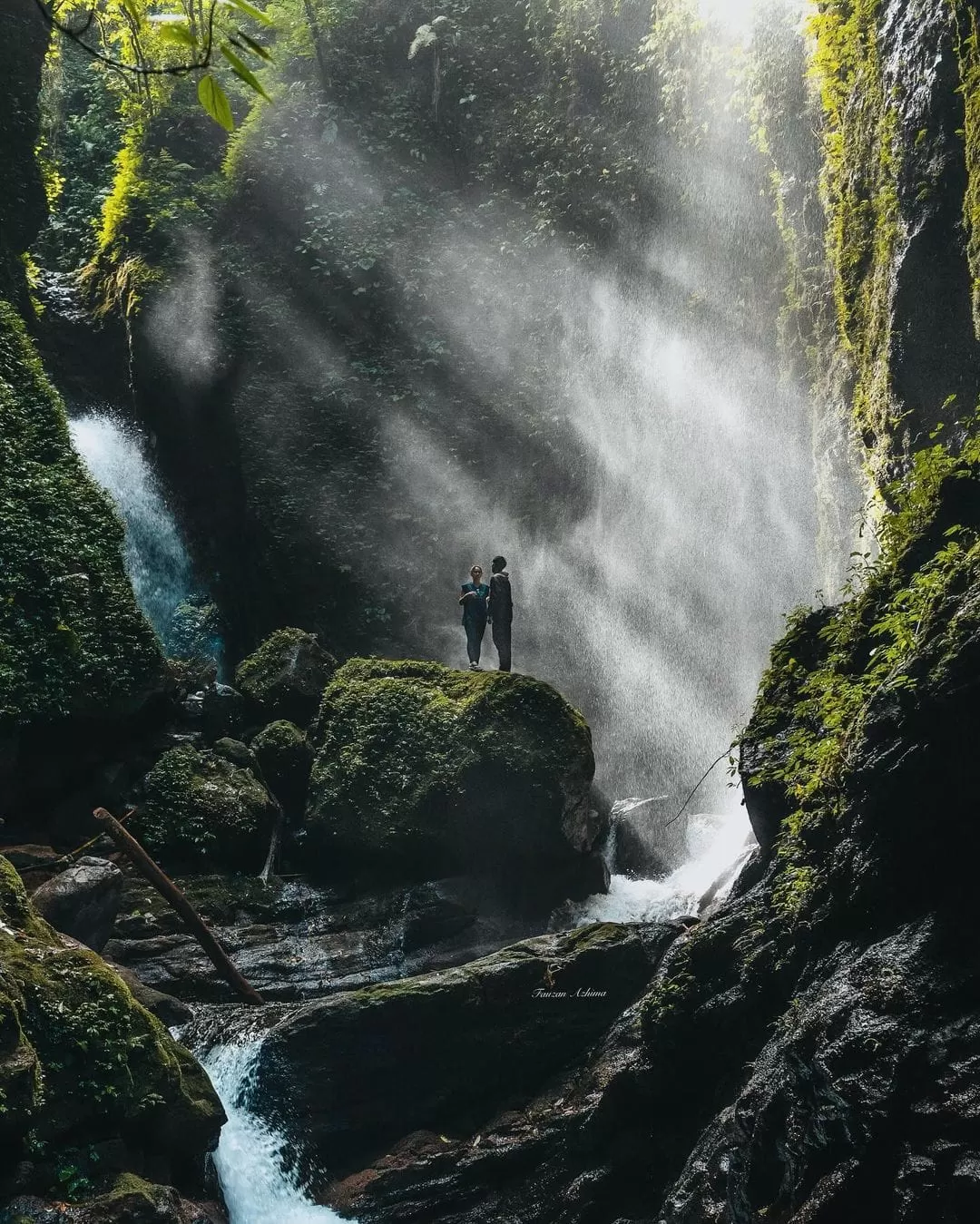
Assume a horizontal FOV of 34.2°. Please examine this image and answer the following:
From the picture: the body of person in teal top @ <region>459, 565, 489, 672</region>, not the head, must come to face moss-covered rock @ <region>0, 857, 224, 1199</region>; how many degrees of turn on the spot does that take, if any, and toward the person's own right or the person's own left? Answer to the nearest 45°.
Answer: approximately 45° to the person's own right

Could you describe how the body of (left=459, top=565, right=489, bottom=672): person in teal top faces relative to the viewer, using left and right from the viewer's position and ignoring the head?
facing the viewer

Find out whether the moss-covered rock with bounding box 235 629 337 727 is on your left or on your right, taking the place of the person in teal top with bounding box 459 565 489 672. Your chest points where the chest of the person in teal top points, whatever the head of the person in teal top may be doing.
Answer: on your right

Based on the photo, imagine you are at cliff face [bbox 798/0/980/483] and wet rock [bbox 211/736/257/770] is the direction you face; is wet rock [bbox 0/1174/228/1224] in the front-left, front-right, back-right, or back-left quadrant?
front-left

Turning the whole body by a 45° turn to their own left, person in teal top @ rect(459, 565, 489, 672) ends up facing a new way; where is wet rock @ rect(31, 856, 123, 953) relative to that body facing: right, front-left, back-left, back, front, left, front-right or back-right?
right

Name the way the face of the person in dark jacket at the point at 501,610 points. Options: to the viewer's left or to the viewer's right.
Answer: to the viewer's left

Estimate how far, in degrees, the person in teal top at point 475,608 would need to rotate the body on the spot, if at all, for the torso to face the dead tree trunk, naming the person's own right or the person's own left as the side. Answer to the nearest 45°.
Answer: approximately 45° to the person's own right

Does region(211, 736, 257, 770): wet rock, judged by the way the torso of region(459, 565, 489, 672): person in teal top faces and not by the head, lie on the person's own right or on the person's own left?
on the person's own right

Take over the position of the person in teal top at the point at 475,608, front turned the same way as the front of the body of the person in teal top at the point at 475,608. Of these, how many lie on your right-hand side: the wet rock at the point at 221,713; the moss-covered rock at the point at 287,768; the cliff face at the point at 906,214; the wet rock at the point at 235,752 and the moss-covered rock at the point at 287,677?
4

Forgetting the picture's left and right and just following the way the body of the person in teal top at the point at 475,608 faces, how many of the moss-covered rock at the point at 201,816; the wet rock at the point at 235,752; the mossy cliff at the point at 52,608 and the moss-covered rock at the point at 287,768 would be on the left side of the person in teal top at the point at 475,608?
0

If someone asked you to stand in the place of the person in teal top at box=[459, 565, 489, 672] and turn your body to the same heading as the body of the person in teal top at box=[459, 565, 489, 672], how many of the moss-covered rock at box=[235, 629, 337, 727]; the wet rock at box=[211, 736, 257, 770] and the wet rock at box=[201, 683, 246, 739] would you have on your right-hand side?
3
